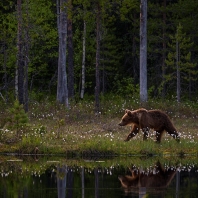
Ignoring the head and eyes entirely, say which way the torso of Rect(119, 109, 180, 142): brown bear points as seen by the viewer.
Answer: to the viewer's left

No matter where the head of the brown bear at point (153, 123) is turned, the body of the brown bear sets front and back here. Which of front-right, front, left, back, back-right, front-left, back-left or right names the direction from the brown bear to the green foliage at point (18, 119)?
front

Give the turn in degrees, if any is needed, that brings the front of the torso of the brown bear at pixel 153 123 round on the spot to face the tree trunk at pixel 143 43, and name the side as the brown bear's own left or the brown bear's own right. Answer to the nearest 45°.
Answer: approximately 90° to the brown bear's own right

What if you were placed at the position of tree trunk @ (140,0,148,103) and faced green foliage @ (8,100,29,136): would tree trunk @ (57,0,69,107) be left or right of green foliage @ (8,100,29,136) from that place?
right

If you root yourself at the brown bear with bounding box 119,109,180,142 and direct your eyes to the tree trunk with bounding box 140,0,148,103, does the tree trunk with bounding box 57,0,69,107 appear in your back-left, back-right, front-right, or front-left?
front-left

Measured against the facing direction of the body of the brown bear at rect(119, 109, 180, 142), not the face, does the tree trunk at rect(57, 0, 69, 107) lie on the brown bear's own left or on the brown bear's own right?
on the brown bear's own right
